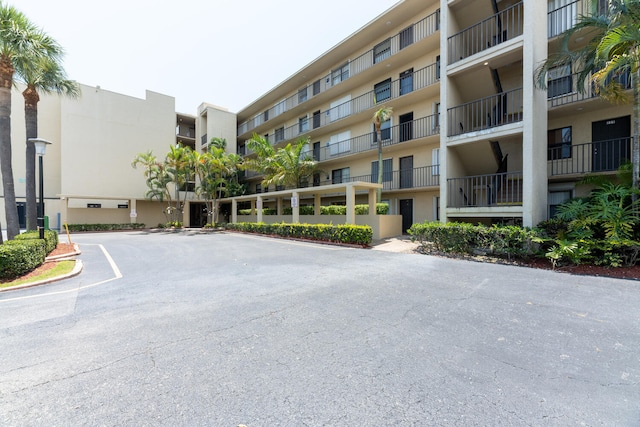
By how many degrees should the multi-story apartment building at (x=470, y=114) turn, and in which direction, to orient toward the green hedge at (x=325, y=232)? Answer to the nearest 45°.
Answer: approximately 45° to its right

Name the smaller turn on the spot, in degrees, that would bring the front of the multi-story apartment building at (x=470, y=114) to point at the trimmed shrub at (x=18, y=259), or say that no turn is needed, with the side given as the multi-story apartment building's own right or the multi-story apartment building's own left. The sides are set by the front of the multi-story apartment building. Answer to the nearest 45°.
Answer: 0° — it already faces it

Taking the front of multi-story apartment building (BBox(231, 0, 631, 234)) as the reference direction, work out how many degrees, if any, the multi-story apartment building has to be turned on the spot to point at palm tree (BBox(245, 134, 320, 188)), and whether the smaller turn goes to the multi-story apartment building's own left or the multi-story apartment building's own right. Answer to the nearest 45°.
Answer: approximately 45° to the multi-story apartment building's own right

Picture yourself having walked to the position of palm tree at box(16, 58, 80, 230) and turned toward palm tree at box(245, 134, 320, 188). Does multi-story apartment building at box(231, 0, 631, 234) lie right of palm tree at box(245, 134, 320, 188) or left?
right

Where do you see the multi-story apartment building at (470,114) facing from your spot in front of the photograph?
facing the viewer and to the left of the viewer

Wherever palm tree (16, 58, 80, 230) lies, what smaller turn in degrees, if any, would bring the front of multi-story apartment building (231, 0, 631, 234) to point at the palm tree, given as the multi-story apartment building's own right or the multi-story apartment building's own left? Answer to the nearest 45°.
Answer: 0° — it already faces it

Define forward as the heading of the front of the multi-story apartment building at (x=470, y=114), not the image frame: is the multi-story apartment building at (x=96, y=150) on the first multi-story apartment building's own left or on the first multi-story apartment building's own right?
on the first multi-story apartment building's own right

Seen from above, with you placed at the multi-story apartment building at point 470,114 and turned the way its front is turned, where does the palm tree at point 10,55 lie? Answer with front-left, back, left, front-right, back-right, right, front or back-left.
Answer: front

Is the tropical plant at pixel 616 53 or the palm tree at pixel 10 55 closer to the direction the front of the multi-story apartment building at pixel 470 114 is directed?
the palm tree

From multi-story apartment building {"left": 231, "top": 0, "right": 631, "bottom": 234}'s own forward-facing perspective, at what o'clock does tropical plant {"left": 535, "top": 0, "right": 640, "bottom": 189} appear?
The tropical plant is roughly at 9 o'clock from the multi-story apartment building.

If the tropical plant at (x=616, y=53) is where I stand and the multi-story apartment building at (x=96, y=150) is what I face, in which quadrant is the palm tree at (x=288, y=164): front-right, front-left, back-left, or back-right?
front-right

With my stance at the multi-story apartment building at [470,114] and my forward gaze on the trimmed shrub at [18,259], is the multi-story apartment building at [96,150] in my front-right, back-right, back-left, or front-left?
front-right

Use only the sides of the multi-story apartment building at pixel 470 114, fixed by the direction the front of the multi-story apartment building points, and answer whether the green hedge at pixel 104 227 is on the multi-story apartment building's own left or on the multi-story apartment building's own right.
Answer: on the multi-story apartment building's own right

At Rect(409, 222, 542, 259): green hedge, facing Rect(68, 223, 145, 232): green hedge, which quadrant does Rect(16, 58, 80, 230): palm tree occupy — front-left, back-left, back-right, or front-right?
front-left

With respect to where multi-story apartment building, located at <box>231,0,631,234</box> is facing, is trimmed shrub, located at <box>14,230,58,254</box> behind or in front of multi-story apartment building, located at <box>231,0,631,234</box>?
in front
